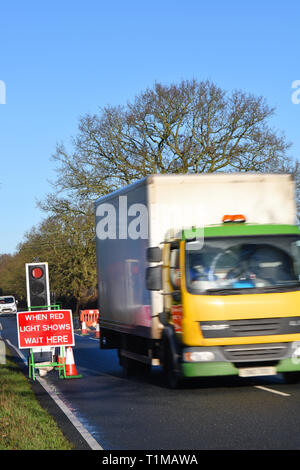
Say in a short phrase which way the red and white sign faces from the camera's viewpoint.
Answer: facing the viewer

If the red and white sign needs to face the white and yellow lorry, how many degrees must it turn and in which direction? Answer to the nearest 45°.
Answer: approximately 45° to its left
